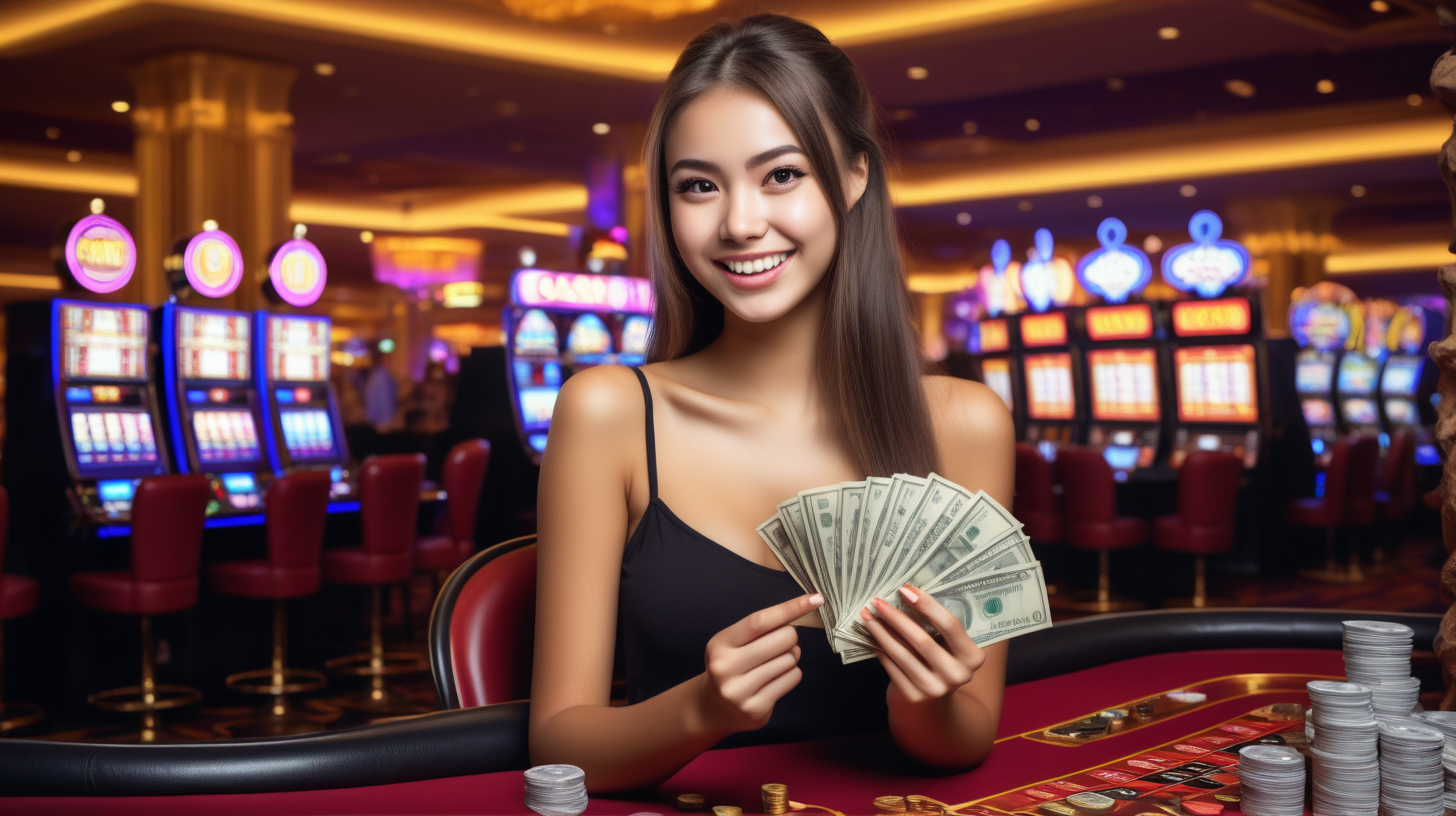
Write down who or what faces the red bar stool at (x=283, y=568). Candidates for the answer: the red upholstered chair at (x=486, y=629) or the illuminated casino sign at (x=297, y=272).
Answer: the illuminated casino sign

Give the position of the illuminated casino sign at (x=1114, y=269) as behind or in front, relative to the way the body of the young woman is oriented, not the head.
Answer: behind

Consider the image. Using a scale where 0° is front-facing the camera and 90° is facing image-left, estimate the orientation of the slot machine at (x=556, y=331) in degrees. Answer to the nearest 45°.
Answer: approximately 0°

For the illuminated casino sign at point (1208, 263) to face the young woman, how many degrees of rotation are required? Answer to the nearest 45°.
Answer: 0° — it already faces them

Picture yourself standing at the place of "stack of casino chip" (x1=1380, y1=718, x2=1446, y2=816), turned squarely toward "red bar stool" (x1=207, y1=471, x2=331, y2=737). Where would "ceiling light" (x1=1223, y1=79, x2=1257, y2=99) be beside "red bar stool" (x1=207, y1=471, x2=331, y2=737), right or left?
right

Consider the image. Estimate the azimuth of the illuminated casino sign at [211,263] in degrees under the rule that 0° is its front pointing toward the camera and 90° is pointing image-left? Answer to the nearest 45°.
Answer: approximately 0°

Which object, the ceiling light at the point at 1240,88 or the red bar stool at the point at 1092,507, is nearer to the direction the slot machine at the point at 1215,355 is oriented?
the red bar stool

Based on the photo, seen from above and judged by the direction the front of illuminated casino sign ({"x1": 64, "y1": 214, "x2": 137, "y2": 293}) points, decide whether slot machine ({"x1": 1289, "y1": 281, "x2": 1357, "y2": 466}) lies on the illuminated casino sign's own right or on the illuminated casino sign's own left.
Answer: on the illuminated casino sign's own left

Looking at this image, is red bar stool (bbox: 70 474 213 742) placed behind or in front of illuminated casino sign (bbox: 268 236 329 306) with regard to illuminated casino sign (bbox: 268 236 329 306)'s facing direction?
in front

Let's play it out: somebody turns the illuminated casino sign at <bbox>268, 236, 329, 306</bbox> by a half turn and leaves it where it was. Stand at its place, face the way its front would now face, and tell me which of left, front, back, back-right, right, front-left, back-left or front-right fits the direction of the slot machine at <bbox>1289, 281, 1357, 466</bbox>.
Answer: right
